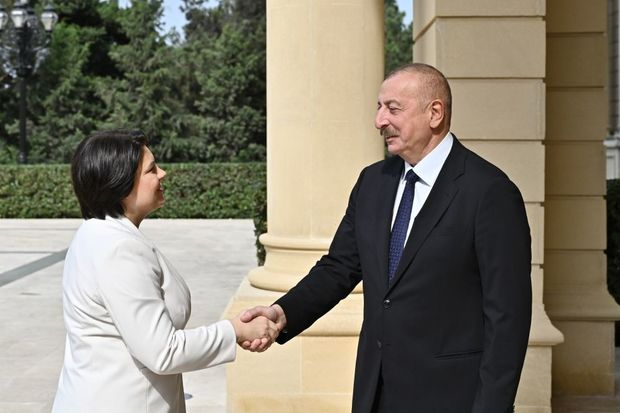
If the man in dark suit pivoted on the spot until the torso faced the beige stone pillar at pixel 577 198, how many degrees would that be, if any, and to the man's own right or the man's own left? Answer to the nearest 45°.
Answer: approximately 135° to the man's own right

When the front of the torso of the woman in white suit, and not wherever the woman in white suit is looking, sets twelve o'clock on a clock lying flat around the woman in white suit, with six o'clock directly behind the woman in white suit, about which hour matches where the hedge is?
The hedge is roughly at 9 o'clock from the woman in white suit.

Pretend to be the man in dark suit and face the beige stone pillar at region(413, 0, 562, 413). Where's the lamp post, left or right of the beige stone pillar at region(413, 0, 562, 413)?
left

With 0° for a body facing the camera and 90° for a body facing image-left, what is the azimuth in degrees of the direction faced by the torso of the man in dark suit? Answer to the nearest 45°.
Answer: approximately 45°

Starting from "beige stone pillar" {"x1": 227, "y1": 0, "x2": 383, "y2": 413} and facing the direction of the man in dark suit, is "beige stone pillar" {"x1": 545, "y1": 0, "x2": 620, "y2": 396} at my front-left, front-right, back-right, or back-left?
back-left

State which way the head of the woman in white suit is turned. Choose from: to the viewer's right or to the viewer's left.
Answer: to the viewer's right

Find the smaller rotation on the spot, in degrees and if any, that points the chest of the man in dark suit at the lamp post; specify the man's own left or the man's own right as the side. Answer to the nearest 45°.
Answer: approximately 90° to the man's own right

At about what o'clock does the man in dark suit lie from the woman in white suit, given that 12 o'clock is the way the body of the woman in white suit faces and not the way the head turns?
The man in dark suit is roughly at 12 o'clock from the woman in white suit.

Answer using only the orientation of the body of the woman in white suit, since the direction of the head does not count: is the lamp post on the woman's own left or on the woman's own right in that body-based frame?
on the woman's own left

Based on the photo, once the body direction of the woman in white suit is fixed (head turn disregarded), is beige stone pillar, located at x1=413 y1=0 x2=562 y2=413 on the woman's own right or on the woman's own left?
on the woman's own left

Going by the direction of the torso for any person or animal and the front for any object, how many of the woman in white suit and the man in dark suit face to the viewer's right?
1

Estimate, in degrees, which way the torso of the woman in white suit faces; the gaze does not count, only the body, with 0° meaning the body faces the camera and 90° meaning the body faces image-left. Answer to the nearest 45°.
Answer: approximately 270°
